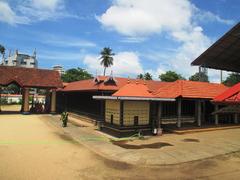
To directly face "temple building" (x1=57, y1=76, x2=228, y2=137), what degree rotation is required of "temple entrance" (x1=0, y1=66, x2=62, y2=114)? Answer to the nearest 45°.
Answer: approximately 45° to its left

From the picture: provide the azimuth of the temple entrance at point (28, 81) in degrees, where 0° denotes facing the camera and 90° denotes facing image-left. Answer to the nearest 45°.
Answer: approximately 0°

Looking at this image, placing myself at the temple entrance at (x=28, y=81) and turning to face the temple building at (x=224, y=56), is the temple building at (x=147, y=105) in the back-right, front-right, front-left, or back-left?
front-right

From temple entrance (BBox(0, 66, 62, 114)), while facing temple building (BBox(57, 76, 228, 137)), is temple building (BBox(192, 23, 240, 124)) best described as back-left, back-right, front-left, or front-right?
front-left

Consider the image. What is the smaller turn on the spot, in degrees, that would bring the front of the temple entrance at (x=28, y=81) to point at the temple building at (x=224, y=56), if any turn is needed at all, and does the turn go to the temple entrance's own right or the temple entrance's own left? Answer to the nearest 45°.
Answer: approximately 45° to the temple entrance's own left
